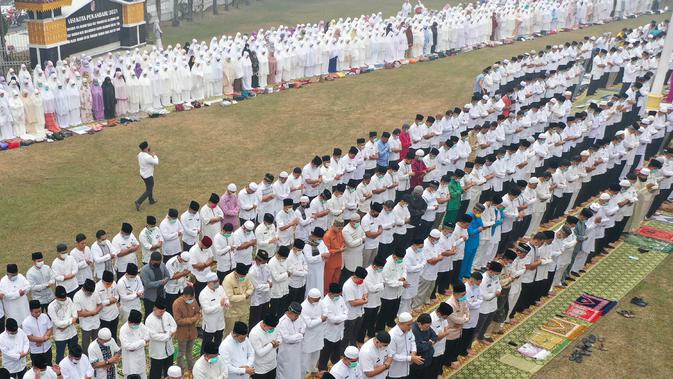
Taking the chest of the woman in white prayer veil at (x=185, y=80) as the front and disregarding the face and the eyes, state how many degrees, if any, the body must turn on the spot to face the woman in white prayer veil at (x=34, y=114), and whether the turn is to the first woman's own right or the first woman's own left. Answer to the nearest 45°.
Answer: approximately 90° to the first woman's own right

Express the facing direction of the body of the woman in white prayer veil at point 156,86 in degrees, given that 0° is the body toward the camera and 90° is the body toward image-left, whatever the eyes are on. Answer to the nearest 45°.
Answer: approximately 315°

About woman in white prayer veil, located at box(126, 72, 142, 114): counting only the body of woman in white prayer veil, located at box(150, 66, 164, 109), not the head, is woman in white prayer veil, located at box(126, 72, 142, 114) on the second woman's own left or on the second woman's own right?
on the second woman's own right

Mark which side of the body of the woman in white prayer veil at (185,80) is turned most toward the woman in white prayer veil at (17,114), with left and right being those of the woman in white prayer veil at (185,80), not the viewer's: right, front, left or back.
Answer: right

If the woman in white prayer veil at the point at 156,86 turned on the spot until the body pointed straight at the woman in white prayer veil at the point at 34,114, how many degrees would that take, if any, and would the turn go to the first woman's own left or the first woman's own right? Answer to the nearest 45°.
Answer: approximately 90° to the first woman's own right

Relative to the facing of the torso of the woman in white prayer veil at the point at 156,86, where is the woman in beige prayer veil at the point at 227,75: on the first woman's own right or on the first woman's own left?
on the first woman's own left

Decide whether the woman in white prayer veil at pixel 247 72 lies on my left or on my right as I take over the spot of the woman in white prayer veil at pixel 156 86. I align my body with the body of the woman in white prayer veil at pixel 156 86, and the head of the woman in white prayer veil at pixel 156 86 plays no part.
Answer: on my left

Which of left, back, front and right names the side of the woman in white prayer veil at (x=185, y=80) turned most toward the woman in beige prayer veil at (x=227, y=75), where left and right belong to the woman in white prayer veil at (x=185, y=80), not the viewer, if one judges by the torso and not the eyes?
left

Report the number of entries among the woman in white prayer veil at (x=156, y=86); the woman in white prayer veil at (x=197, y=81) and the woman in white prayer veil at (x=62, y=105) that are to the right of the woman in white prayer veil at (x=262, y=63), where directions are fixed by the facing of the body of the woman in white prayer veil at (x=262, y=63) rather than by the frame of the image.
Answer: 3
